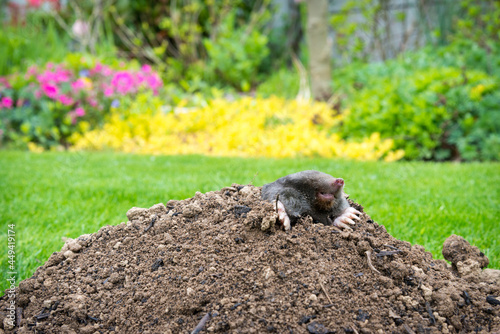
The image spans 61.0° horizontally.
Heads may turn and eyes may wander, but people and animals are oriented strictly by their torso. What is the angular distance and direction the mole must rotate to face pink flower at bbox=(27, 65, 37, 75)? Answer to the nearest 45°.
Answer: approximately 180°

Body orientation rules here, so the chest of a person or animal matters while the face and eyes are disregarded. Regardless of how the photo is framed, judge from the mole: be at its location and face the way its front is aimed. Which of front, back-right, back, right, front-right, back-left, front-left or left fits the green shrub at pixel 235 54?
back-left

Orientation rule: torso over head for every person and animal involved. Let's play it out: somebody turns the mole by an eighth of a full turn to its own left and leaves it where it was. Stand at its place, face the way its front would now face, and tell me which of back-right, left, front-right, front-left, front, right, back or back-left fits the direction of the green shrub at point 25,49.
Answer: back-left

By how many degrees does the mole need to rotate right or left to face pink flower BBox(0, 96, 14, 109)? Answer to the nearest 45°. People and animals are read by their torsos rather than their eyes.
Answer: approximately 180°

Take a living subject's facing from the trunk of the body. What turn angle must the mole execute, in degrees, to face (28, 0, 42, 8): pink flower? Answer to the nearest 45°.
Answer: approximately 180°

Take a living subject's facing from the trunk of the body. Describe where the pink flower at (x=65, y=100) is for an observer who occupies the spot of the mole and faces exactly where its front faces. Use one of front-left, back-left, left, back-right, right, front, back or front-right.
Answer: back

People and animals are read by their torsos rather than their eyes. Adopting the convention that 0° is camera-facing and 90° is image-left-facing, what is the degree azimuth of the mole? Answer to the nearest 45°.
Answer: approximately 315°

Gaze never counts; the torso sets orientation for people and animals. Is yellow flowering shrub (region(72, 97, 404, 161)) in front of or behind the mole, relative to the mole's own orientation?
behind

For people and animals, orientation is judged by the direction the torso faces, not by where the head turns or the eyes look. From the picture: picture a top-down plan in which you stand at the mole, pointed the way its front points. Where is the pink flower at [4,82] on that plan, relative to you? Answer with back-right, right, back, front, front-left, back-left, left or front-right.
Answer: back

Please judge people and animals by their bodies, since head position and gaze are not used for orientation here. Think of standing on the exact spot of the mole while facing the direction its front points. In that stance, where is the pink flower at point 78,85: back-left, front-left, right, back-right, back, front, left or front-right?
back

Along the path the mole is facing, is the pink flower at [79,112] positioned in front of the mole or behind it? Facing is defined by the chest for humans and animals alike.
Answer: behind
